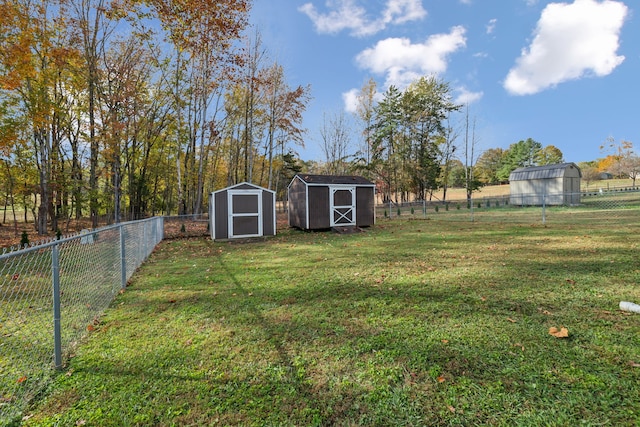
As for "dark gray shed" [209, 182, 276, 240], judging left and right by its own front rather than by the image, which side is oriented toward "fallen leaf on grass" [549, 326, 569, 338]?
front

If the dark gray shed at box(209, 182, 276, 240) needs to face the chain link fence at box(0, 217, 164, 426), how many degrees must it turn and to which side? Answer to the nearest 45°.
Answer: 0° — it already faces it

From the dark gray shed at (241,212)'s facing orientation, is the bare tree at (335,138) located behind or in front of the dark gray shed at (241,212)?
behind

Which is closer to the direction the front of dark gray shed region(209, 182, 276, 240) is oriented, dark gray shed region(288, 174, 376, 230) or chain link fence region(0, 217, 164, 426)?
the chain link fence

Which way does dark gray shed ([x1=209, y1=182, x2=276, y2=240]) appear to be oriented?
toward the camera
